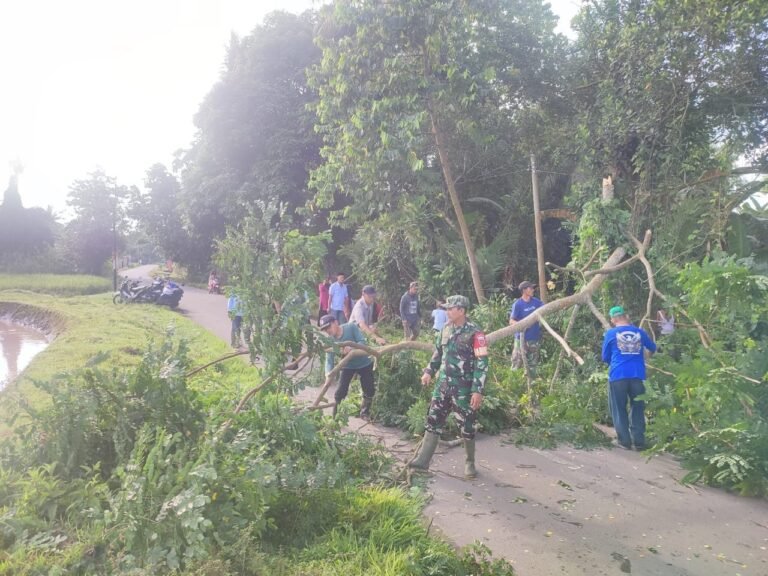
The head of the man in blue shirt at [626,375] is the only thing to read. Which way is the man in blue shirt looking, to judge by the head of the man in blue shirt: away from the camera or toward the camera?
away from the camera

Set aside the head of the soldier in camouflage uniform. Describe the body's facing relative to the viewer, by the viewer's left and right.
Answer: facing the viewer and to the left of the viewer

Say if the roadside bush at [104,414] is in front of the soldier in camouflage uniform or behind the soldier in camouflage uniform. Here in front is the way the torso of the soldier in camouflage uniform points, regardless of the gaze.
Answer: in front

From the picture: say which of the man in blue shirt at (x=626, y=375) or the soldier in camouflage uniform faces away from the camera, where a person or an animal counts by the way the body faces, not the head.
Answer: the man in blue shirt

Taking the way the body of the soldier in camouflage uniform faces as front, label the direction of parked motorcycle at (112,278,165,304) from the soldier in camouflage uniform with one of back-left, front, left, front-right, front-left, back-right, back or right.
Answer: right

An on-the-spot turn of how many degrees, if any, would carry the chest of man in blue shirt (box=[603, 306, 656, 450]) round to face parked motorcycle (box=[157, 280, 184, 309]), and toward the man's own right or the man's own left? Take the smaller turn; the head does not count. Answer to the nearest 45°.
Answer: approximately 45° to the man's own left

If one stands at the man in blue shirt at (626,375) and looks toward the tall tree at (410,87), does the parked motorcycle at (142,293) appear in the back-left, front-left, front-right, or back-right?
front-left

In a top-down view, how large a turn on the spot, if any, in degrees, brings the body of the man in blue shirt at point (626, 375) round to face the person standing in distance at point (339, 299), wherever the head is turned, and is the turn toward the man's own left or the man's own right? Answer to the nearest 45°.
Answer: approximately 45° to the man's own left

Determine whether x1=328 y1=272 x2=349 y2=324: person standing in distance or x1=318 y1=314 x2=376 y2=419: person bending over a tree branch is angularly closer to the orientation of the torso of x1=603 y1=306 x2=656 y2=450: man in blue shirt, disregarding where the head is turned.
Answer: the person standing in distance

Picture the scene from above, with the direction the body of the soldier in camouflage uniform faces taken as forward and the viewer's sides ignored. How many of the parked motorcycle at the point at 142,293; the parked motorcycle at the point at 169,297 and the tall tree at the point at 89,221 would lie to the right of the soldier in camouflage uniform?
3

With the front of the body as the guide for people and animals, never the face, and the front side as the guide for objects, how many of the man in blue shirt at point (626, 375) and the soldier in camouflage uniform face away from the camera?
1

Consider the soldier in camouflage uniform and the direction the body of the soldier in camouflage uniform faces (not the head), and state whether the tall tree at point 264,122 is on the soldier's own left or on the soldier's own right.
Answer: on the soldier's own right

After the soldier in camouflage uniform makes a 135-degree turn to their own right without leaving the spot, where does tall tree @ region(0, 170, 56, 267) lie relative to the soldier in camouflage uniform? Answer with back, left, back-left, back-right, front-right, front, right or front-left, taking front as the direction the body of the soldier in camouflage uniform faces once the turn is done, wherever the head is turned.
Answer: front-left

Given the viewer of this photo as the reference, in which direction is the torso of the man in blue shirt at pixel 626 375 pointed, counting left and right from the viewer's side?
facing away from the viewer

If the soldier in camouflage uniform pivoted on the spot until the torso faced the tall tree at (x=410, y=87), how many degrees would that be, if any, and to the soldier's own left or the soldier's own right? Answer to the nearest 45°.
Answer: approximately 135° to the soldier's own right
